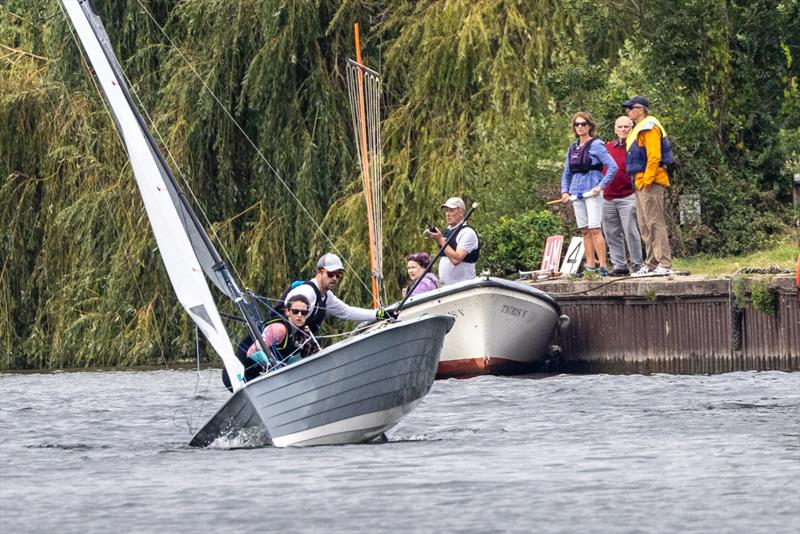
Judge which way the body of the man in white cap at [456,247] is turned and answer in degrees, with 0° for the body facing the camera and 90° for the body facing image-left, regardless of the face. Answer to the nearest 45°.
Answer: approximately 45°

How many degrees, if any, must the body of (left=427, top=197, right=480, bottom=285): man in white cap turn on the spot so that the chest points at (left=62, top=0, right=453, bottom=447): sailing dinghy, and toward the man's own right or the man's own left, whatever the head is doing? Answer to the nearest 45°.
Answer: approximately 45° to the man's own left

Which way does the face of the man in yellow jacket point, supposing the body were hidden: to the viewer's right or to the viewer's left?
to the viewer's left
